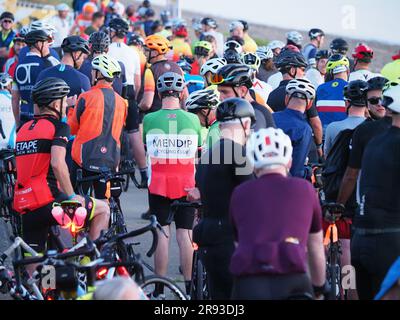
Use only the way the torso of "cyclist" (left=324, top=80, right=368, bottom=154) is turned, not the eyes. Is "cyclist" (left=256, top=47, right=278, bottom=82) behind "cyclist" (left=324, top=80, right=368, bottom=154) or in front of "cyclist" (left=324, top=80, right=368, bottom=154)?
in front

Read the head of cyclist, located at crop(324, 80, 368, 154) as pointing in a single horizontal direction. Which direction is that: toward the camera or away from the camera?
away from the camera

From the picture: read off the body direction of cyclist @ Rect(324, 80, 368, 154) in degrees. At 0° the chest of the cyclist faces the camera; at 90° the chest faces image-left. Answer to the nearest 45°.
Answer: approximately 180°

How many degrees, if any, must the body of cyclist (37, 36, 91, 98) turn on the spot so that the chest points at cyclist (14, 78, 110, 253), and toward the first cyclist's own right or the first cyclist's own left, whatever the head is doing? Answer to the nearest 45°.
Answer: approximately 135° to the first cyclist's own right

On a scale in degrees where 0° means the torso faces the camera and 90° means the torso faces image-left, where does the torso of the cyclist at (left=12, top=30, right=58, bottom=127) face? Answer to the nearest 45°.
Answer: approximately 225°

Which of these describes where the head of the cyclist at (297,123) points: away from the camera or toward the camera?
away from the camera

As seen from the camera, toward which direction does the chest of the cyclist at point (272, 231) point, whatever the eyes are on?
away from the camera

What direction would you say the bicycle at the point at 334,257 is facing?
away from the camera

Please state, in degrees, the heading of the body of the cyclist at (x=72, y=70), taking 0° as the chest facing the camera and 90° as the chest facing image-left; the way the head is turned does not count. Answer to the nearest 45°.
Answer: approximately 225°

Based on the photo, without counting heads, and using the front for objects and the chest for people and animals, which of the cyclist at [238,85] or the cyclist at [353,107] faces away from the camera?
the cyclist at [353,107]

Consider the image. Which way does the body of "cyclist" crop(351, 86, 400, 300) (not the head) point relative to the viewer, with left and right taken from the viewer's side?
facing away from the viewer

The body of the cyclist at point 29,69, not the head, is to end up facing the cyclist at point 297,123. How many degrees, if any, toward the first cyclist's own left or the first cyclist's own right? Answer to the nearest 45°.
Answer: approximately 90° to the first cyclist's own right

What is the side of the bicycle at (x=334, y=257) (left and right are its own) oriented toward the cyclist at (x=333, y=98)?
front

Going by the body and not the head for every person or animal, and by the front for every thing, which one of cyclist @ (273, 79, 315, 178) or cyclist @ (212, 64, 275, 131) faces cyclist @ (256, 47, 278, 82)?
cyclist @ (273, 79, 315, 178)
